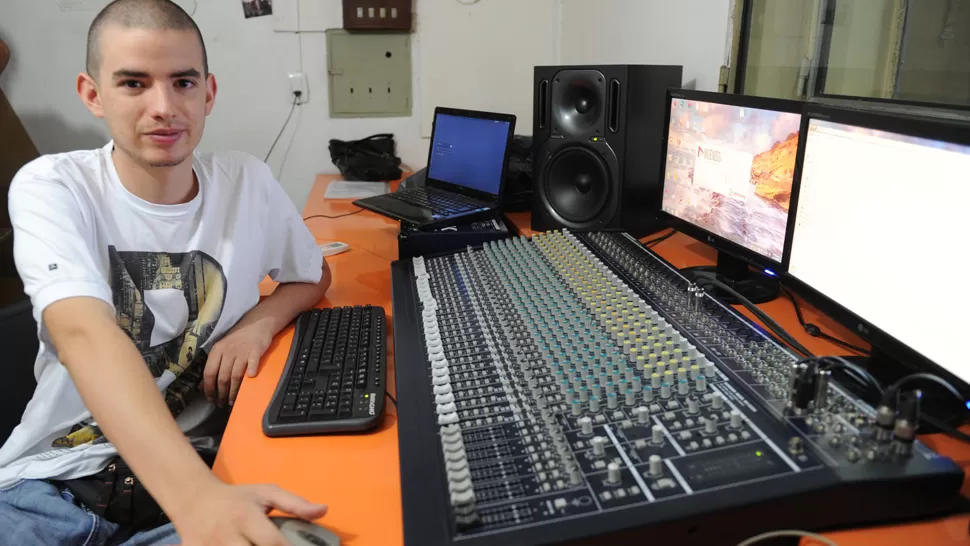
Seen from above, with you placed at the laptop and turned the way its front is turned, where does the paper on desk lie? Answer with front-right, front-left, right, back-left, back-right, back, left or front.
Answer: right

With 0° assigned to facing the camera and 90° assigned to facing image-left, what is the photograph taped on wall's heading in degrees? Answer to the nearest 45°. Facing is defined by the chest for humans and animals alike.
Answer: approximately 0°

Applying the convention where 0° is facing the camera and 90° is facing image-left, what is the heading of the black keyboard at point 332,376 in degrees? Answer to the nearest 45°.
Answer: approximately 90°

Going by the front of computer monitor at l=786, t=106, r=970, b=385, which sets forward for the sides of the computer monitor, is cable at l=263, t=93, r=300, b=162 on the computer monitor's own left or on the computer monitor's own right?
on the computer monitor's own right

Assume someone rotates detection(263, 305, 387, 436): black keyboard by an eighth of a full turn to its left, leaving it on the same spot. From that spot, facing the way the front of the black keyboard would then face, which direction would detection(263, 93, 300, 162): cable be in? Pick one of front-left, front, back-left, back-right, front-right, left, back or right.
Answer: back-right

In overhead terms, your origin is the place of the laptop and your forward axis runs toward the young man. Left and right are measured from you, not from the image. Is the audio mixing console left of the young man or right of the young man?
left

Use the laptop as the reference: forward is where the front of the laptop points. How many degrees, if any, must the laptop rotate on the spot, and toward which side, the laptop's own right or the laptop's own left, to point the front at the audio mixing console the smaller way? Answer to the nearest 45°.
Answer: approximately 45° to the laptop's own left
